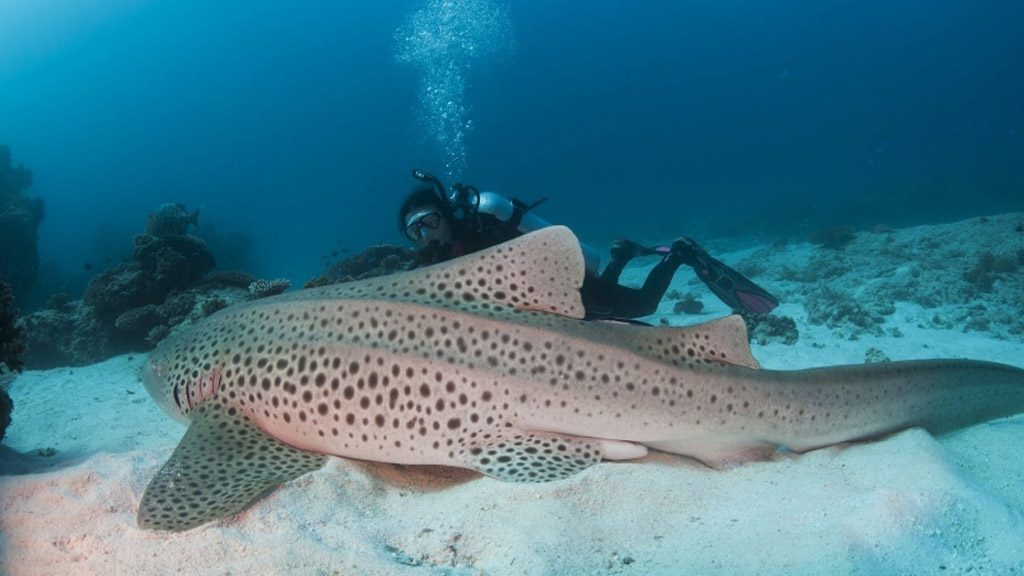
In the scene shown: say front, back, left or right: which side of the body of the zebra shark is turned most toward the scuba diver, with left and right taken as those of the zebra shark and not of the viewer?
right

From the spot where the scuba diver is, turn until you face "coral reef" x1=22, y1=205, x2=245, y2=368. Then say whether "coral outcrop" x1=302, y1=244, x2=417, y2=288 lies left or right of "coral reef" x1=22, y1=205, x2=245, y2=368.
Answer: right

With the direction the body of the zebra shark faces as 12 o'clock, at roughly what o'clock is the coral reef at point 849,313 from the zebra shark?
The coral reef is roughly at 4 o'clock from the zebra shark.

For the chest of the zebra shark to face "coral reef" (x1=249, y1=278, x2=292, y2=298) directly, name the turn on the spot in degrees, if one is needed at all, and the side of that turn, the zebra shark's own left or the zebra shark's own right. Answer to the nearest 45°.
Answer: approximately 45° to the zebra shark's own right

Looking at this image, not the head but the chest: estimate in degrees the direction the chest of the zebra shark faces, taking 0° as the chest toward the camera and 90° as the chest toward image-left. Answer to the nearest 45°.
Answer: approximately 90°

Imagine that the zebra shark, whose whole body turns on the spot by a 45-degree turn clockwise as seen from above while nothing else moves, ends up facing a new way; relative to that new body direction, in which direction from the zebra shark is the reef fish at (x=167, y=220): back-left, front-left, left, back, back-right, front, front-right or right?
front

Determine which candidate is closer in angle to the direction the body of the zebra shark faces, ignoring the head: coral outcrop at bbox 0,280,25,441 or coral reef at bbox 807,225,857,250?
the coral outcrop

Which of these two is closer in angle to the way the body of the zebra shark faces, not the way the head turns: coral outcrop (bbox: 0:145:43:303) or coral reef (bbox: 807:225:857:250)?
the coral outcrop

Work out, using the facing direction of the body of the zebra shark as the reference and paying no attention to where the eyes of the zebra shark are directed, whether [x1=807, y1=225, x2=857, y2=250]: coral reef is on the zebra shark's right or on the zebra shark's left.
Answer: on the zebra shark's right

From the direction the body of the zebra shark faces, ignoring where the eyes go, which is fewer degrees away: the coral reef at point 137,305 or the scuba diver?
the coral reef

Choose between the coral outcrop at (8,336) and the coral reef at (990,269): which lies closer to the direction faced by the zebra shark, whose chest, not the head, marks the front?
the coral outcrop
